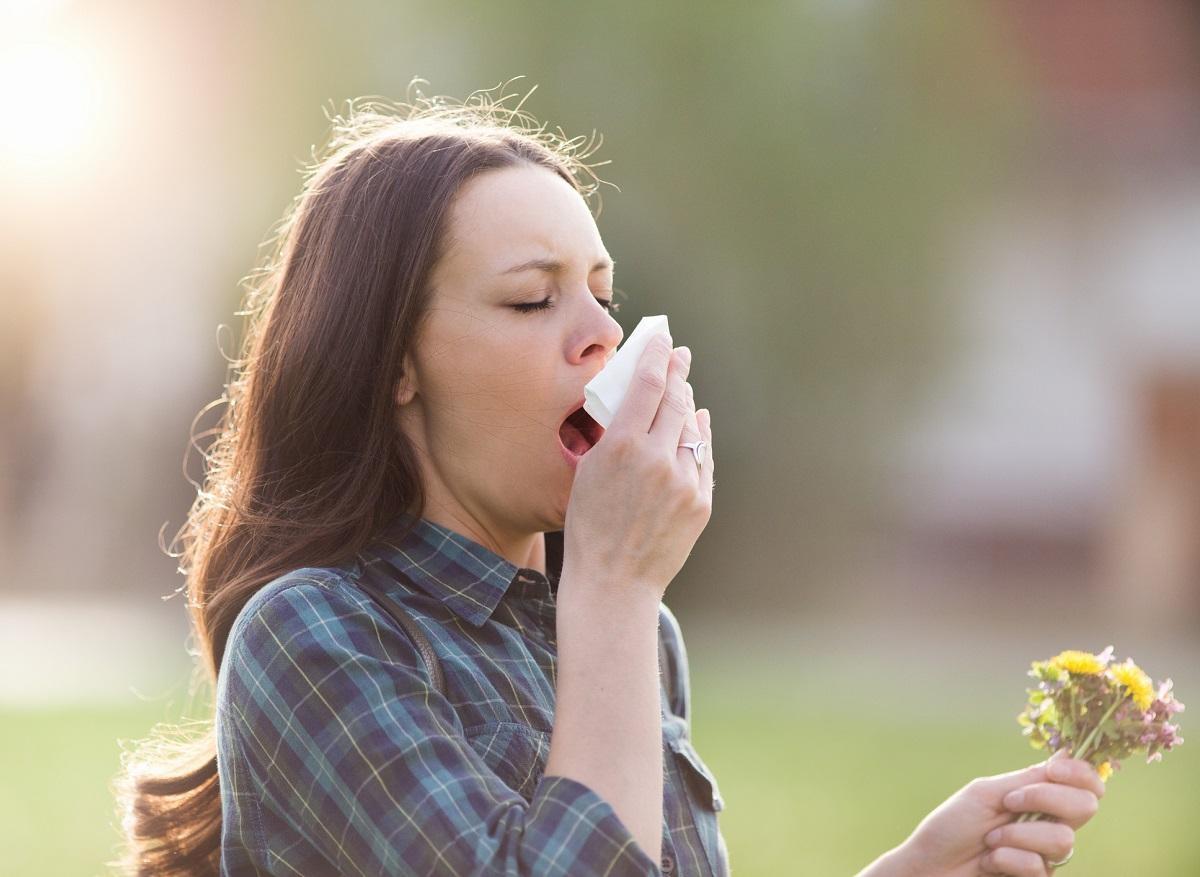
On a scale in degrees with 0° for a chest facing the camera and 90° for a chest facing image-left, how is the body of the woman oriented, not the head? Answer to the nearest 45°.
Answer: approximately 315°
